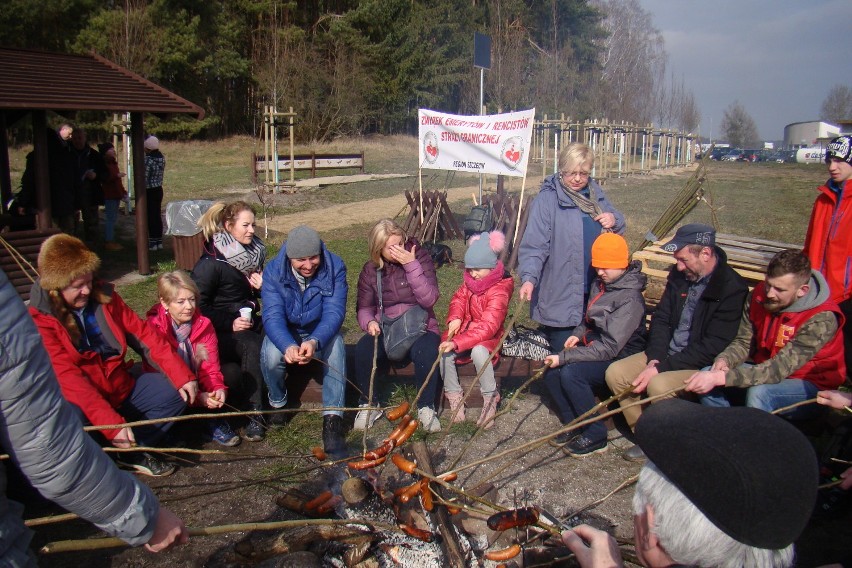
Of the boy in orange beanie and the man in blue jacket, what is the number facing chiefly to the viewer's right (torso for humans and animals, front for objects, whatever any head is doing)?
0

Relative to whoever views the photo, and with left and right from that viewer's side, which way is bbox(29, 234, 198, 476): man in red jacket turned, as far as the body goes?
facing the viewer and to the right of the viewer

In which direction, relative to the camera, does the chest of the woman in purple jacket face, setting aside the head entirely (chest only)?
toward the camera

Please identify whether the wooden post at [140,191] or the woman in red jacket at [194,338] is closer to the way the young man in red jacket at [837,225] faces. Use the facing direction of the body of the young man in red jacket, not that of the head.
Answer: the woman in red jacket

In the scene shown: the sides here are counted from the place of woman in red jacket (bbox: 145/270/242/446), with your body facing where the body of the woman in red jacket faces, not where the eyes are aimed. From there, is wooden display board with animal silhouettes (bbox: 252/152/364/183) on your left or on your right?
on your left

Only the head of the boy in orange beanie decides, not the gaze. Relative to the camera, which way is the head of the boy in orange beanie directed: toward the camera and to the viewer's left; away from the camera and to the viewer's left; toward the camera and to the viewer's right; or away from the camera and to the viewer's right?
toward the camera and to the viewer's left
